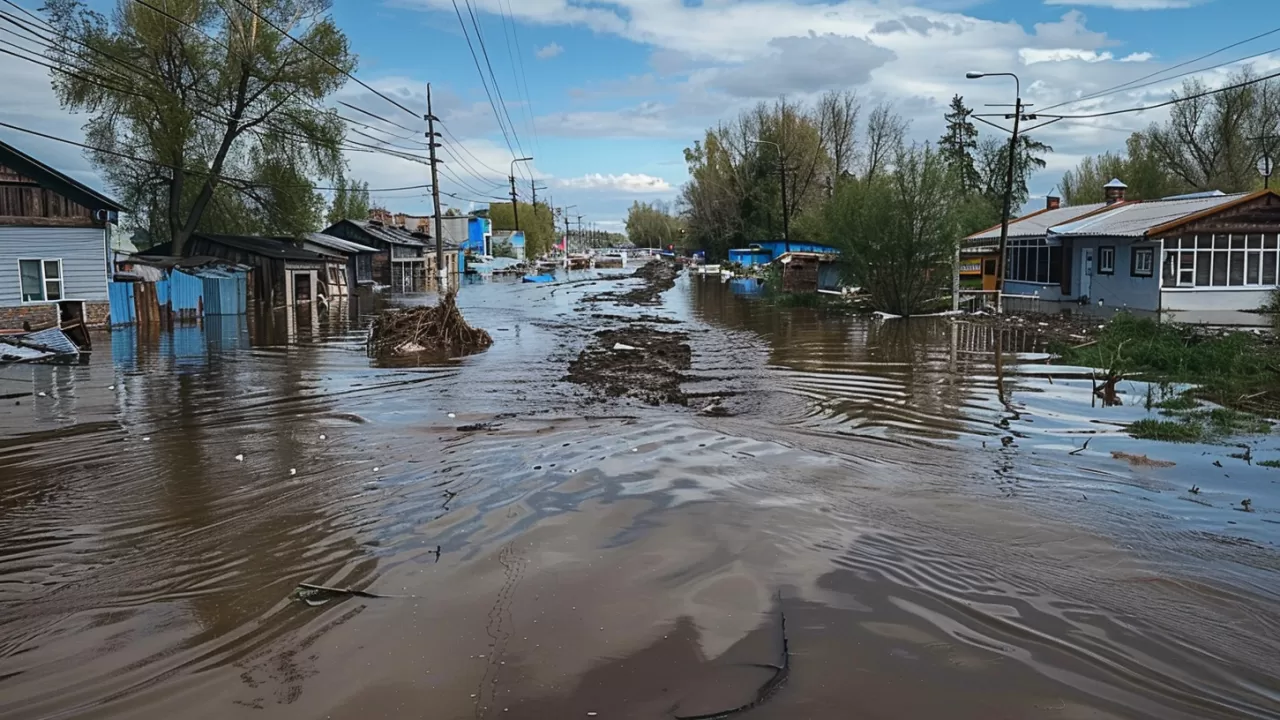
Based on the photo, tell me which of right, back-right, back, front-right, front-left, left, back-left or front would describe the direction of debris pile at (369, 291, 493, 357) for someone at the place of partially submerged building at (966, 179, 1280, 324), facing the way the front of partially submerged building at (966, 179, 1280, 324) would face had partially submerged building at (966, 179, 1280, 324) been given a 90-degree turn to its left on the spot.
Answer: right

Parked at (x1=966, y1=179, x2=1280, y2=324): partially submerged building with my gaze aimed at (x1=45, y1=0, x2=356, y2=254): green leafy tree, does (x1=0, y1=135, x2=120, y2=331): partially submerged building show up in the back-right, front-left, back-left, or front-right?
front-left

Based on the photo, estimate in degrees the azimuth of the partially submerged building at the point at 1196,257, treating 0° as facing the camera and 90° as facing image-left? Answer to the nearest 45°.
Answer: approximately 45°

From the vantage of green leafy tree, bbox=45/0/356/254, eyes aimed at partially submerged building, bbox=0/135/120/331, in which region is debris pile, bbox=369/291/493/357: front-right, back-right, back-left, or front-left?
front-left

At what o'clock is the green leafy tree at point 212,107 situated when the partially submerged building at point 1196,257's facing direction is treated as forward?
The green leafy tree is roughly at 1 o'clock from the partially submerged building.

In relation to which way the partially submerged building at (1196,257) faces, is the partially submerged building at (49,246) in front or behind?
in front
